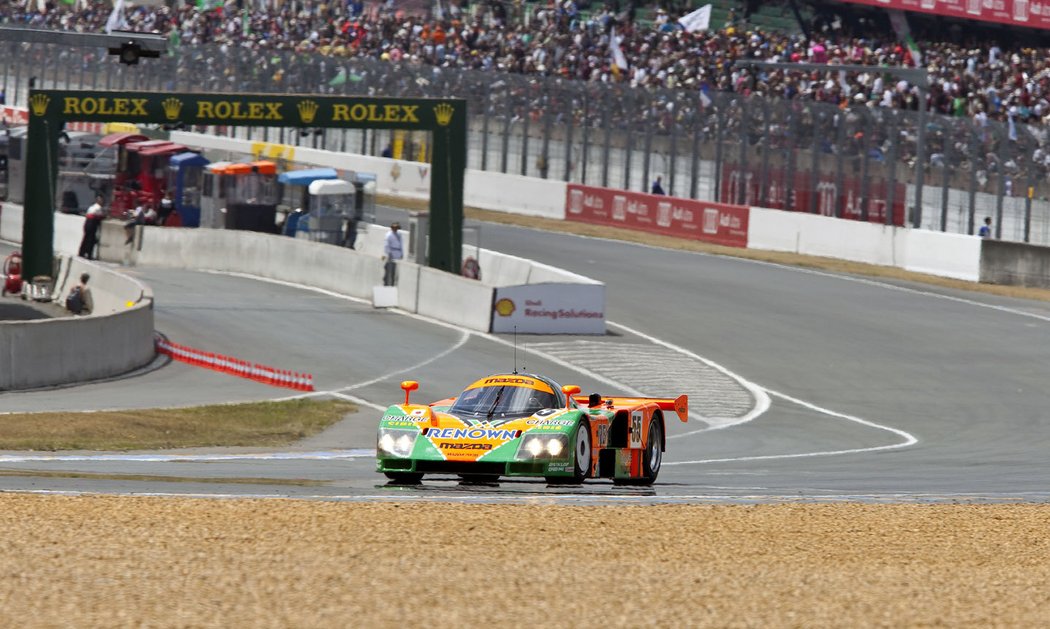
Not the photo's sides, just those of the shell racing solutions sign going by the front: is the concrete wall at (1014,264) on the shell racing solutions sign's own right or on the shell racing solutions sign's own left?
on the shell racing solutions sign's own left

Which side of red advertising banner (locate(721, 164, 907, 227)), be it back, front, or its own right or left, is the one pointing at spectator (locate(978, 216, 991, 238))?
left

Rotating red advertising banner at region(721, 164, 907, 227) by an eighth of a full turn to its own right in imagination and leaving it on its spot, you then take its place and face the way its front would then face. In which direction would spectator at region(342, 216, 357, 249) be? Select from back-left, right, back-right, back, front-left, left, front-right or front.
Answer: front

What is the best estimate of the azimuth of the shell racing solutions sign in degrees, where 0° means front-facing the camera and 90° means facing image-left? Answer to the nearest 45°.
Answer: approximately 0°

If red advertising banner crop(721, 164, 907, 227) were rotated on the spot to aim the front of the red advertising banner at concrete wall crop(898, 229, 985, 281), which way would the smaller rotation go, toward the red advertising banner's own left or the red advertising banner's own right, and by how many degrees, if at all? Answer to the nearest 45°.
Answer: approximately 90° to the red advertising banner's own left

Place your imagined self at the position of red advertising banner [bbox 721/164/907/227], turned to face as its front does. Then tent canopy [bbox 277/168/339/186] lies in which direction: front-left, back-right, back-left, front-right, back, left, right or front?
front-right

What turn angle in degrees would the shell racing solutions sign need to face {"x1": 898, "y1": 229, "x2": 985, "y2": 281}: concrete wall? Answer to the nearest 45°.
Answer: approximately 135° to its left

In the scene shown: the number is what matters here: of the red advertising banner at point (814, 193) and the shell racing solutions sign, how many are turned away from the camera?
0

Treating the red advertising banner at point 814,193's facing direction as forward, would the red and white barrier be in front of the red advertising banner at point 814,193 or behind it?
in front

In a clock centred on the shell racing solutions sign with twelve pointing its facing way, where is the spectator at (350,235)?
The spectator is roughly at 5 o'clock from the shell racing solutions sign.

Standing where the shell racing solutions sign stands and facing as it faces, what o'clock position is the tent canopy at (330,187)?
The tent canopy is roughly at 5 o'clock from the shell racing solutions sign.

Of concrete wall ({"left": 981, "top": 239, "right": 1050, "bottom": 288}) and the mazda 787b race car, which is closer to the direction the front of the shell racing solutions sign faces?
the mazda 787b race car
